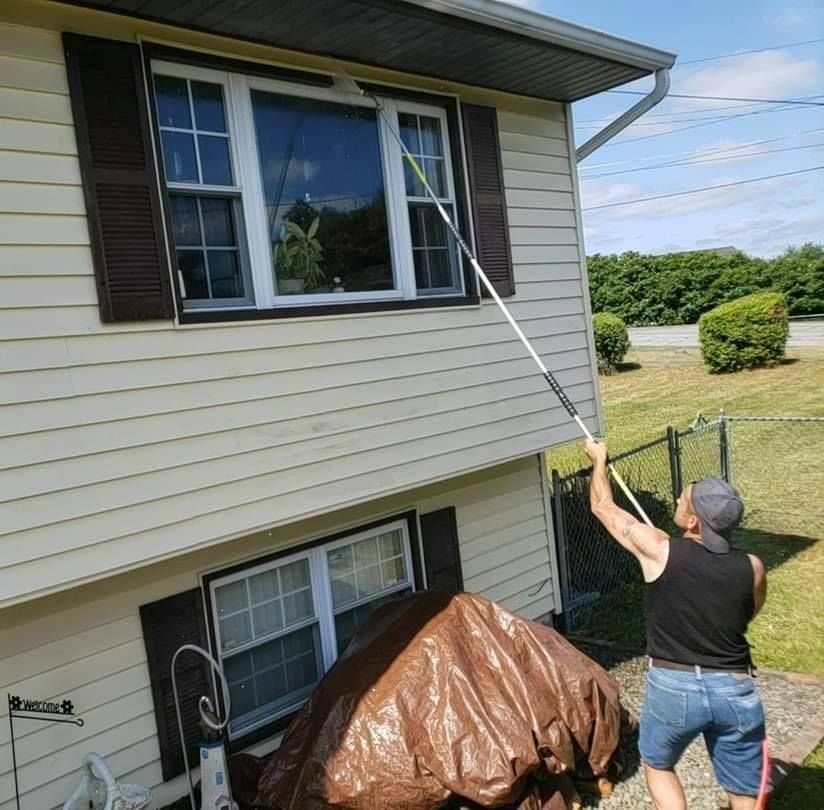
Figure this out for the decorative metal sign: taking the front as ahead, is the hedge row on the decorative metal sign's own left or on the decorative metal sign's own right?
on the decorative metal sign's own left

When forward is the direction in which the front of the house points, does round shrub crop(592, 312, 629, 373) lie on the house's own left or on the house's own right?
on the house's own left

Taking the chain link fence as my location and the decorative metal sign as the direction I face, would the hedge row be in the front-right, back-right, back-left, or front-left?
back-right

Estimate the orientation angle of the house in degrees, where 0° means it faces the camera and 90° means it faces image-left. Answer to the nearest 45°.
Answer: approximately 315°

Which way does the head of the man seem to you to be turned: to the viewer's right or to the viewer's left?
to the viewer's left

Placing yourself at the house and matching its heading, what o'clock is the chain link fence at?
The chain link fence is roughly at 9 o'clock from the house.

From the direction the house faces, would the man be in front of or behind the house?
in front

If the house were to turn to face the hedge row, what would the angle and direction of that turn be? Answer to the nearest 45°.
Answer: approximately 90° to its left

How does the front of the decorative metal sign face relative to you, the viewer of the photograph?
facing the viewer

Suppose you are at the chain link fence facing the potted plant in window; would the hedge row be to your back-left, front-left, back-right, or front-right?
back-right

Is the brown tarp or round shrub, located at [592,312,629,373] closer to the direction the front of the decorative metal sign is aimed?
the brown tarp
